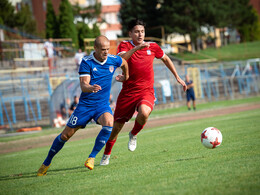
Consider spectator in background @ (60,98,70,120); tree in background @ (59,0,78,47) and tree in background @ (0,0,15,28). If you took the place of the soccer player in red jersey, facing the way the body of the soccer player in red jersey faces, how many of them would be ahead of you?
0

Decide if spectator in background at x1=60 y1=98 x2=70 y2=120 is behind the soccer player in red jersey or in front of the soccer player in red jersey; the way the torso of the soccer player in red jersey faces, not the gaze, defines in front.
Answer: behind

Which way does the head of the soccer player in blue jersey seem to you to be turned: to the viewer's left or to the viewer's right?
to the viewer's right

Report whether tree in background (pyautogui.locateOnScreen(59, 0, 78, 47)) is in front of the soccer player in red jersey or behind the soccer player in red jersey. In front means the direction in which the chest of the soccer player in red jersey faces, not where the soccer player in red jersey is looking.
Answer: behind

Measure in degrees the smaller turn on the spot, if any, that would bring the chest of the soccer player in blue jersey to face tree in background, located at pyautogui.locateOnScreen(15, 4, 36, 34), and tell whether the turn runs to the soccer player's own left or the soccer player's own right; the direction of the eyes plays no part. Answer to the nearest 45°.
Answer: approximately 135° to the soccer player's own left

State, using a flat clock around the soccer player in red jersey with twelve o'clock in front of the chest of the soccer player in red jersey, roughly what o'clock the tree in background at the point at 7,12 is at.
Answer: The tree in background is roughly at 7 o'clock from the soccer player in red jersey.

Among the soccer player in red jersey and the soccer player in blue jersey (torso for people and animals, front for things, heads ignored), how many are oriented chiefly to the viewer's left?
0

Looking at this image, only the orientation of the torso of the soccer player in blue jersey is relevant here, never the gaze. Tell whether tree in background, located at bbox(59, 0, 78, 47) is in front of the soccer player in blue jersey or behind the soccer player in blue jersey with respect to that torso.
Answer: behind

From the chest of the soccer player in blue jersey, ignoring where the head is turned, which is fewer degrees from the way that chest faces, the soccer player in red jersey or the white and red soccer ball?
the white and red soccer ball

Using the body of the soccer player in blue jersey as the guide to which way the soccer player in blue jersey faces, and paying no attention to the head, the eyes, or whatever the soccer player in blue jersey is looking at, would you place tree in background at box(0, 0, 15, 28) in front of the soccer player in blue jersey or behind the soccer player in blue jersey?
behind

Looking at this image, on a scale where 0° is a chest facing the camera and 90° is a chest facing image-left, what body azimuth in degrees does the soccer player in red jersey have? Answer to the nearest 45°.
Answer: approximately 315°

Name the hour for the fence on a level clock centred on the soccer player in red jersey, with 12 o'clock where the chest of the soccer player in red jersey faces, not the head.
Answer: The fence is roughly at 7 o'clock from the soccer player in red jersey.

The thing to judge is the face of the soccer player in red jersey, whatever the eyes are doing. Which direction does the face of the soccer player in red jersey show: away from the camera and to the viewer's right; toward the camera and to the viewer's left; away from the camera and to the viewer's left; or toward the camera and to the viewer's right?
toward the camera and to the viewer's right

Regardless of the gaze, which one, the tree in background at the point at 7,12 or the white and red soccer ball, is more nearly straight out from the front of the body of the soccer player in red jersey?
the white and red soccer ball

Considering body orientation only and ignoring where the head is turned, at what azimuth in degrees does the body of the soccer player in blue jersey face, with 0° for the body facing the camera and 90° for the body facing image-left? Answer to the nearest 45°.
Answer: approximately 315°

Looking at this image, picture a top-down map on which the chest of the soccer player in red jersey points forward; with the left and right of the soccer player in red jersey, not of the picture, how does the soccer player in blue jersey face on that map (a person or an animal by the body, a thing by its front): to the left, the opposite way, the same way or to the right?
the same way

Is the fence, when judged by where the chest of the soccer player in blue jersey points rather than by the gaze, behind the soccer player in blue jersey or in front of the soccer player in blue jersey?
behind
